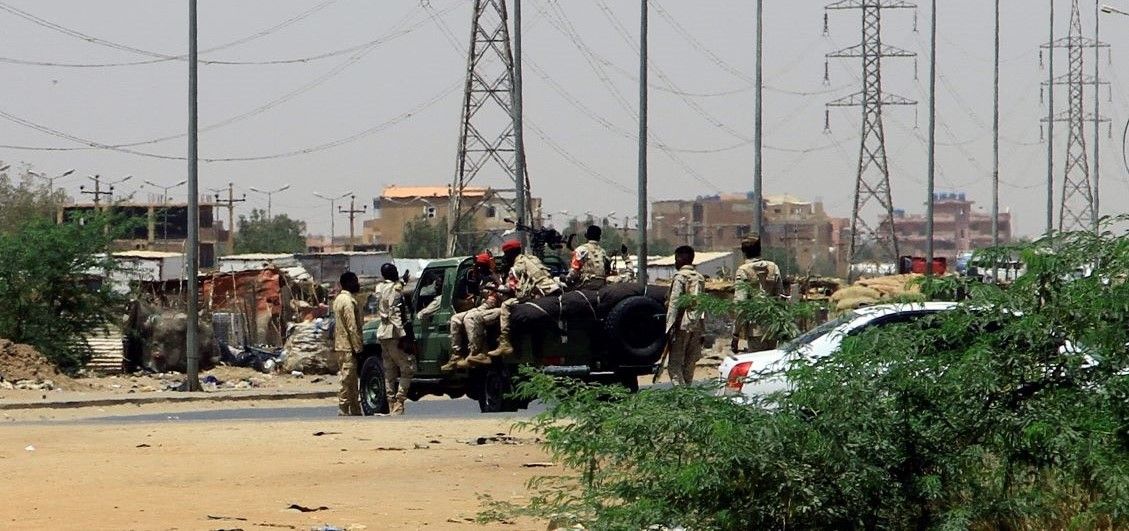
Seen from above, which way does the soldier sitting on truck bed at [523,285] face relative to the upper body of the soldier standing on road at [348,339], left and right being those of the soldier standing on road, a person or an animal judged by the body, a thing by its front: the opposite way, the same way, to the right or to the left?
the opposite way

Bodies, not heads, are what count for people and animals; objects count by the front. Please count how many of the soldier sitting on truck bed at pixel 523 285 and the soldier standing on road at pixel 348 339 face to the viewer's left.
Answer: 1

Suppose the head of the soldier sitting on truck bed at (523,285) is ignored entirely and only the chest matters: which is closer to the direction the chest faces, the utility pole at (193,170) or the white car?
the utility pole

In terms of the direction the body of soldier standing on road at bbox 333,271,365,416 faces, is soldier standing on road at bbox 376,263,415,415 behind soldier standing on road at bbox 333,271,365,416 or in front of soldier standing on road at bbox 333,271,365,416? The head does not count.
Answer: in front

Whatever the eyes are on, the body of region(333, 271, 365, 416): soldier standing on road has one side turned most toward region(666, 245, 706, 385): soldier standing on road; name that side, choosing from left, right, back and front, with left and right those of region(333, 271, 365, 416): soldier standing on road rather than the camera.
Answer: front

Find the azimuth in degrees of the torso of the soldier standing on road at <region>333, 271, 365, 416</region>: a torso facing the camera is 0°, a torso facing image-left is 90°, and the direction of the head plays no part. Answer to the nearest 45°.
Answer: approximately 270°

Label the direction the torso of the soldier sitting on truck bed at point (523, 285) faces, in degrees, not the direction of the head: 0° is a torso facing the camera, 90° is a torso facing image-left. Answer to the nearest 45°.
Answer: approximately 90°

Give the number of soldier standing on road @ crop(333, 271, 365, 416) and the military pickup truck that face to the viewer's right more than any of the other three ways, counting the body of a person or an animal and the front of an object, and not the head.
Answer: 1

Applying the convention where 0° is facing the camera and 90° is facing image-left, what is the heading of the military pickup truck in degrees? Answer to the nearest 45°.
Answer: approximately 135°
